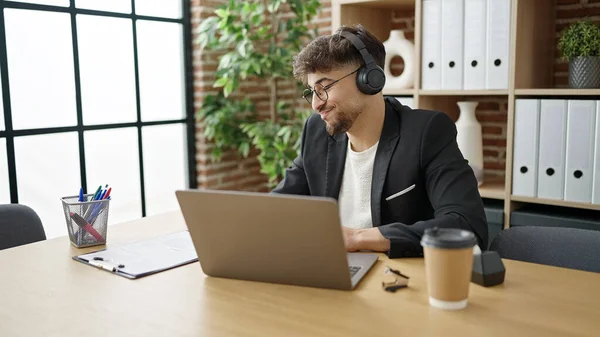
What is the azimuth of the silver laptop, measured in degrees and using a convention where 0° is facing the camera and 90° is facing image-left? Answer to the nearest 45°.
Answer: approximately 180°

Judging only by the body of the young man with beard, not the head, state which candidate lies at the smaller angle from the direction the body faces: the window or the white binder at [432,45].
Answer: the window

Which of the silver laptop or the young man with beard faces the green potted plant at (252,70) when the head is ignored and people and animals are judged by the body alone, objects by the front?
the silver laptop

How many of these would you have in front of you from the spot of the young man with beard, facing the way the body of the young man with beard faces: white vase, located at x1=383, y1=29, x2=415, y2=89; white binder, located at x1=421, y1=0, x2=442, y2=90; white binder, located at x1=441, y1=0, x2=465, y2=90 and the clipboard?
1

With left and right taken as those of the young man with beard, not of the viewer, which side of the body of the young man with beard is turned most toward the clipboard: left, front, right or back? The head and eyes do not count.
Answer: front

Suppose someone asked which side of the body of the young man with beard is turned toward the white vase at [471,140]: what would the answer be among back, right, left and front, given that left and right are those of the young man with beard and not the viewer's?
back

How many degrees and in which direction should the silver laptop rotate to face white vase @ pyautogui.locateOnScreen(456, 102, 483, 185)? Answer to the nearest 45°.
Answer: approximately 45° to its right

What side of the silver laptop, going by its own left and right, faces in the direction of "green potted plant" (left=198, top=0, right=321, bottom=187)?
front

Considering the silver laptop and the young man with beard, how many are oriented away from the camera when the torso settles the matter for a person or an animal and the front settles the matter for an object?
1

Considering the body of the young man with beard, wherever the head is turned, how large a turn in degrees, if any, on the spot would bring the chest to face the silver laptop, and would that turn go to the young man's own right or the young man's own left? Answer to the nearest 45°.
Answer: approximately 45° to the young man's own left

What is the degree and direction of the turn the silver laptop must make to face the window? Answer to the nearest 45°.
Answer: approximately 45° to its left

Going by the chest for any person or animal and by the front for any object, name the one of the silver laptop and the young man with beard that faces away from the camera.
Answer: the silver laptop

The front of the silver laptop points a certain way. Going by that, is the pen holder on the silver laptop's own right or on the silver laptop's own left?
on the silver laptop's own left
